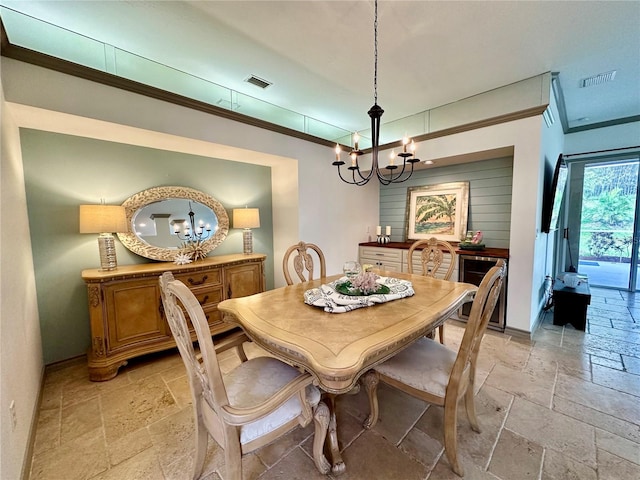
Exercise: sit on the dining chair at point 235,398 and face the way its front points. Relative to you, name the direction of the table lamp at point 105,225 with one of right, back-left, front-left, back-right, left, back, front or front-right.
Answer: left

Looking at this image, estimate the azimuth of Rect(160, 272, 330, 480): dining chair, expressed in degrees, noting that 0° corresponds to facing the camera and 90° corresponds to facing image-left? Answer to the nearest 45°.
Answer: approximately 225°

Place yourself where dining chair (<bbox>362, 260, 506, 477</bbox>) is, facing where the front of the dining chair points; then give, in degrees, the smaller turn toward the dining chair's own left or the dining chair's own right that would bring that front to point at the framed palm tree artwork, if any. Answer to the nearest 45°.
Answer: approximately 45° to the dining chair's own right

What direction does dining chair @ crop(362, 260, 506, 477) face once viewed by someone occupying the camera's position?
facing away from the viewer and to the left of the viewer

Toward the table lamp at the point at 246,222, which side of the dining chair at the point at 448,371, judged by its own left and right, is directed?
front

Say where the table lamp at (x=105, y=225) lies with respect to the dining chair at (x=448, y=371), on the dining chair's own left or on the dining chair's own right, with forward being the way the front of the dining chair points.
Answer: on the dining chair's own left

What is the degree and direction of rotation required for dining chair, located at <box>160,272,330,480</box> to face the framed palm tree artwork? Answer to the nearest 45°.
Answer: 0° — it already faces it

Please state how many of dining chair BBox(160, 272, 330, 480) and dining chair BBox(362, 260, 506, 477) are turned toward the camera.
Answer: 0

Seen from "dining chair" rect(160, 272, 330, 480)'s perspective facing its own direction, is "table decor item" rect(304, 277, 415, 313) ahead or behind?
ahead
